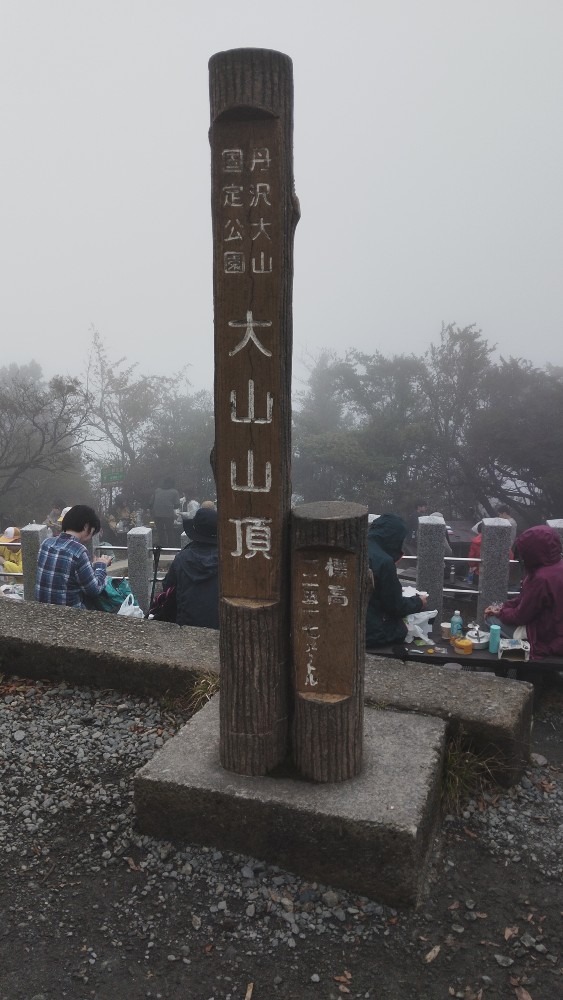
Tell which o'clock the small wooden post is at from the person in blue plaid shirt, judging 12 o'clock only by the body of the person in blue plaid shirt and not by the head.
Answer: The small wooden post is roughly at 4 o'clock from the person in blue plaid shirt.

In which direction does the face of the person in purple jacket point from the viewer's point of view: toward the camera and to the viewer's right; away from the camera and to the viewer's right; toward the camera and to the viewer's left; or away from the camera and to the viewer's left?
away from the camera and to the viewer's left

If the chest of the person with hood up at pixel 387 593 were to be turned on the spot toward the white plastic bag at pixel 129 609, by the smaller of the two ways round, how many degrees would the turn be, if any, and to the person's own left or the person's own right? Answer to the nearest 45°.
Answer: approximately 180°

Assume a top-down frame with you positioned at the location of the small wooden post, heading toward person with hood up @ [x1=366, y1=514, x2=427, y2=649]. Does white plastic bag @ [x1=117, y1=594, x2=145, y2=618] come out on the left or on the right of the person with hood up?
left

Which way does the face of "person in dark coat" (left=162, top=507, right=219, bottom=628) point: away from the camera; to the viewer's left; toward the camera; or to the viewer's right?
away from the camera

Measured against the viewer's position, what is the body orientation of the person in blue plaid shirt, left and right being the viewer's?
facing away from the viewer and to the right of the viewer

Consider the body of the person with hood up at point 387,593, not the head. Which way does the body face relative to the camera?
to the viewer's right

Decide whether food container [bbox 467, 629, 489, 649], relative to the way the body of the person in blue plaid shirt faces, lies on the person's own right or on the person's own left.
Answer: on the person's own right
